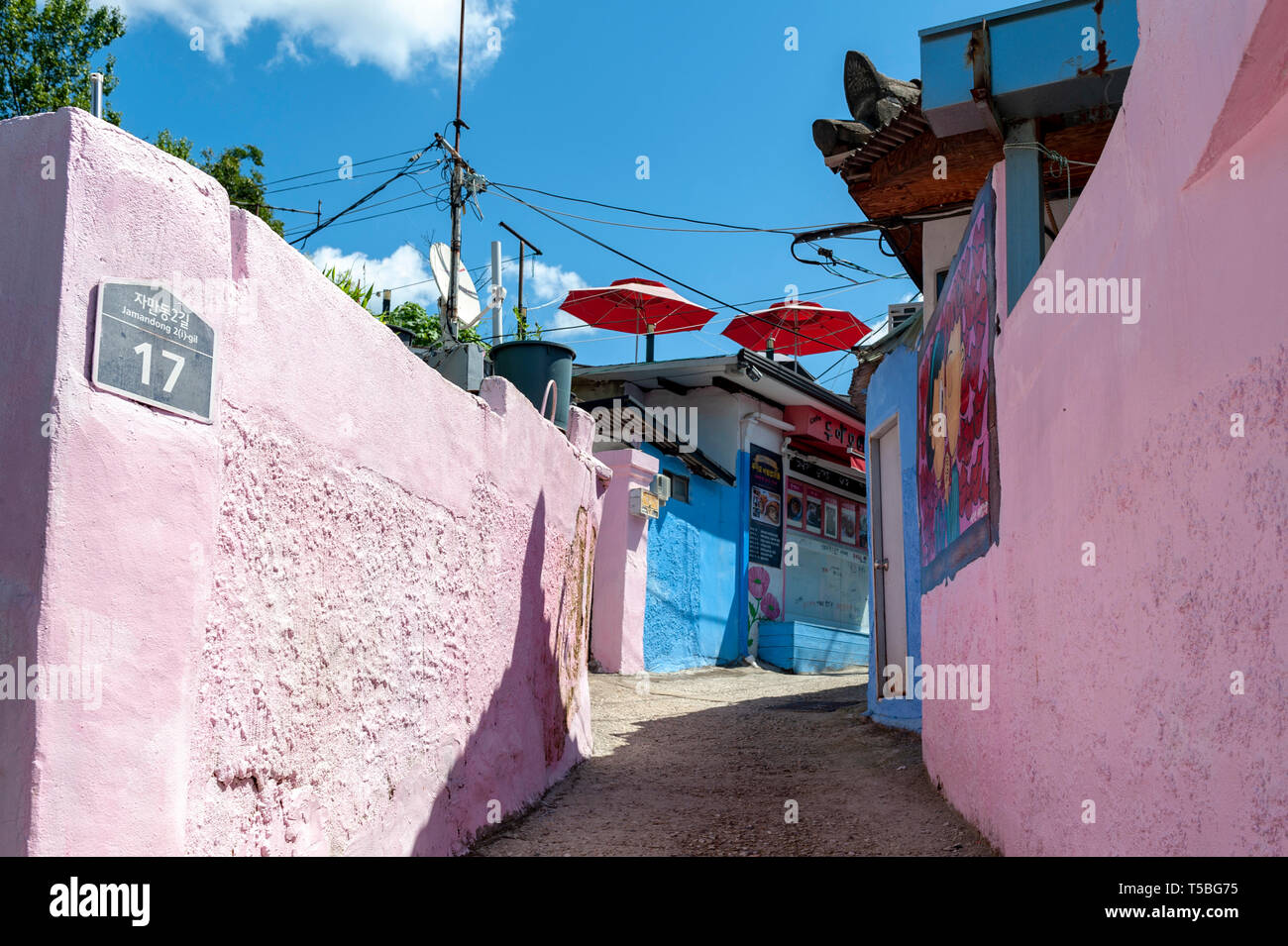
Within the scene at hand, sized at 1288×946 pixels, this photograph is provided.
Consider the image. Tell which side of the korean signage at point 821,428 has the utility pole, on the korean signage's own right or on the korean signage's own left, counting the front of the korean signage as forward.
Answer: on the korean signage's own right

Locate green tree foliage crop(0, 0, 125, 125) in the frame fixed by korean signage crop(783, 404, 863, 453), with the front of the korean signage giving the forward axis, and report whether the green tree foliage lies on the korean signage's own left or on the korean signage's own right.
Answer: on the korean signage's own right

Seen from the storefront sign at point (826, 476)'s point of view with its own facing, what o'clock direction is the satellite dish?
The satellite dish is roughly at 2 o'clock from the storefront sign.

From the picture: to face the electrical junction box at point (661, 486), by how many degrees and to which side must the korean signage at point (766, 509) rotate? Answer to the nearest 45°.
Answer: approximately 45° to its right

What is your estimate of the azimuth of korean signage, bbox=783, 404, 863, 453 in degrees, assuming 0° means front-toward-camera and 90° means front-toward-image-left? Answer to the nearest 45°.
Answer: approximately 315°

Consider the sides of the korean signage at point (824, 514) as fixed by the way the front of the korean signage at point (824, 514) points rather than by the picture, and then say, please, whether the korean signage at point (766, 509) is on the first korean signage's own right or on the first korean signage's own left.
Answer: on the first korean signage's own right

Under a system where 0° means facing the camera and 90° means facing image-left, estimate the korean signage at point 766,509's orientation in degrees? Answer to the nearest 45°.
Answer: approximately 315°
